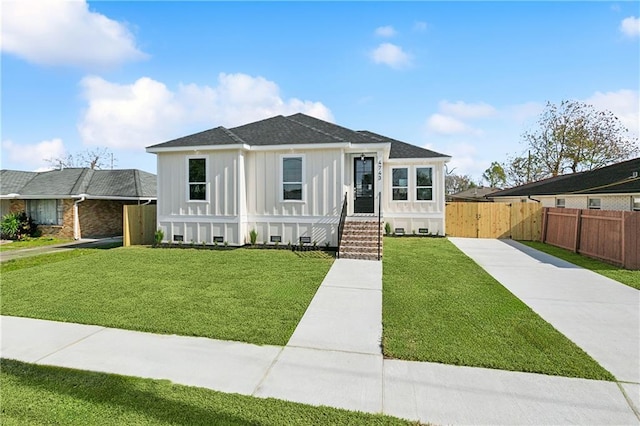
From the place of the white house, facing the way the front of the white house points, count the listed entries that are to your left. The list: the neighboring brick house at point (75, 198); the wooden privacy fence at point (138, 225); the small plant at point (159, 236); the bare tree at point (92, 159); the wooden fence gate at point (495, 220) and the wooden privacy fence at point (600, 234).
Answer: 2

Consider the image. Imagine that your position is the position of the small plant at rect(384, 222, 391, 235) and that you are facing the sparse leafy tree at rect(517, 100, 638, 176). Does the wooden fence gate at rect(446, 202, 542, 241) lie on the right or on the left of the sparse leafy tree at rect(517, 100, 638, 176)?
right

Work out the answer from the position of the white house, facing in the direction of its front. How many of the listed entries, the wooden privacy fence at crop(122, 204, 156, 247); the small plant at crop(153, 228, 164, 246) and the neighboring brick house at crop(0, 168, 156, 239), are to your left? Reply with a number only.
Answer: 0

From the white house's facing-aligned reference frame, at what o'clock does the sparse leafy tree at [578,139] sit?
The sparse leafy tree is roughly at 8 o'clock from the white house.

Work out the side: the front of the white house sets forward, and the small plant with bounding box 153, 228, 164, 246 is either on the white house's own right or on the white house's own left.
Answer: on the white house's own right

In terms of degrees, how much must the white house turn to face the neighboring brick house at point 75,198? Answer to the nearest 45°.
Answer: approximately 135° to its right

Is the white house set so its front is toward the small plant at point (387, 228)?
no

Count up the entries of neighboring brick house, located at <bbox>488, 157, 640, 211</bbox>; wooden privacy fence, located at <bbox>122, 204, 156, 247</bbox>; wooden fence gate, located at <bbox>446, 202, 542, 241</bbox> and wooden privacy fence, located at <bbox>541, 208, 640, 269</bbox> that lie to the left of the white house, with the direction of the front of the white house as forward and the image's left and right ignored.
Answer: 3

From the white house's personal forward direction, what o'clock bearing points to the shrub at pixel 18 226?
The shrub is roughly at 4 o'clock from the white house.

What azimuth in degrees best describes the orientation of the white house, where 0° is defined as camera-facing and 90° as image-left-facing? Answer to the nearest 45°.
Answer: approximately 0°

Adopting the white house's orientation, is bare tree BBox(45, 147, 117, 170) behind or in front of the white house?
behind

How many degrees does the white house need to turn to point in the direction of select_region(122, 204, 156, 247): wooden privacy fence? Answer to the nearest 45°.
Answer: approximately 90° to its right

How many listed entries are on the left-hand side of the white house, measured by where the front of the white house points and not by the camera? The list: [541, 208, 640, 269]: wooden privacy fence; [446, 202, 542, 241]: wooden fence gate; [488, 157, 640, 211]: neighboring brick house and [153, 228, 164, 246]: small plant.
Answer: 3

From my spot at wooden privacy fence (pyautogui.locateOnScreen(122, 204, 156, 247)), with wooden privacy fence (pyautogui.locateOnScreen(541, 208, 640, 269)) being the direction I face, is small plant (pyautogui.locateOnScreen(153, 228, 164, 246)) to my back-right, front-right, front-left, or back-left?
front-right

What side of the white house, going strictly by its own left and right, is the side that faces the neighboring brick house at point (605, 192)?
left

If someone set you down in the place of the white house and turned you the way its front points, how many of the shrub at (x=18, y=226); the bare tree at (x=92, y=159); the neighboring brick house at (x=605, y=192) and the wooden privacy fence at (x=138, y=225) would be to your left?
1

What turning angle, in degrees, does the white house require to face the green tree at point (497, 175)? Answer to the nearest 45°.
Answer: approximately 135° to its left
